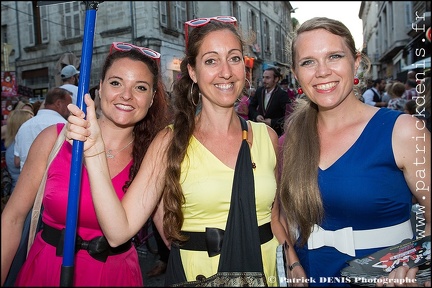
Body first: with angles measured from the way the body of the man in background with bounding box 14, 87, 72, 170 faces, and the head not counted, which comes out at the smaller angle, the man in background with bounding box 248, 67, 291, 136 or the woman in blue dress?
the man in background

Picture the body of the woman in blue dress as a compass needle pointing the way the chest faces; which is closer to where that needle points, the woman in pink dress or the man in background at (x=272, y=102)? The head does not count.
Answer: the woman in pink dress

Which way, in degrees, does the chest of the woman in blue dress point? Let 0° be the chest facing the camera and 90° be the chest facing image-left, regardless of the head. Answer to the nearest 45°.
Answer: approximately 45°

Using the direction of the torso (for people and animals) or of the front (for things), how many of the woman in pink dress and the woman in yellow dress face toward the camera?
2

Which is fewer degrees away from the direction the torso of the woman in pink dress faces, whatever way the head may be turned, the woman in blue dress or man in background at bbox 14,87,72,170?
the woman in blue dress

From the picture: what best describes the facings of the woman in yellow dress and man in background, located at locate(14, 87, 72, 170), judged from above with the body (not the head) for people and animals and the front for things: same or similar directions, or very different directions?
very different directions

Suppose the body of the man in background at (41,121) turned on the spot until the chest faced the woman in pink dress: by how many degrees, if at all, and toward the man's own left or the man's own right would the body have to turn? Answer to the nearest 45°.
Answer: approximately 135° to the man's own right

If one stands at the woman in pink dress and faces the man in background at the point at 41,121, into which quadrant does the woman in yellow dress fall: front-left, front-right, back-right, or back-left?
back-right

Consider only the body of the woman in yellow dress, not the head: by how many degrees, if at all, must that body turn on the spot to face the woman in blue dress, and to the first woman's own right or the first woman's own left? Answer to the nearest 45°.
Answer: approximately 90° to the first woman's own left

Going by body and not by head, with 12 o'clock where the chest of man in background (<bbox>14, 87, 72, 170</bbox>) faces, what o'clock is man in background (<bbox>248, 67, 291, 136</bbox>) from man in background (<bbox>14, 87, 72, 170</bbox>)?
man in background (<bbox>248, 67, 291, 136</bbox>) is roughly at 1 o'clock from man in background (<bbox>14, 87, 72, 170</bbox>).

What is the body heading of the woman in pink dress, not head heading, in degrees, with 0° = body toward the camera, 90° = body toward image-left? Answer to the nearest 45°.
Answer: approximately 0°

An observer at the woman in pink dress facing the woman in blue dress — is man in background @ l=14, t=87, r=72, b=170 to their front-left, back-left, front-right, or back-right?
back-left
